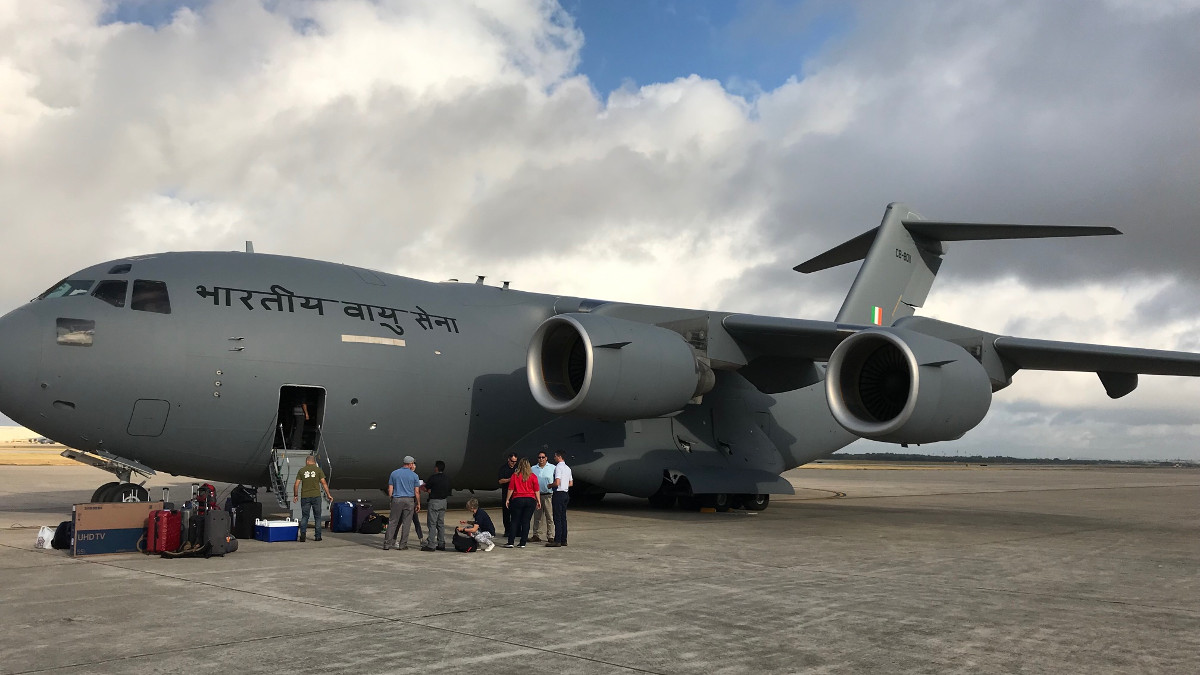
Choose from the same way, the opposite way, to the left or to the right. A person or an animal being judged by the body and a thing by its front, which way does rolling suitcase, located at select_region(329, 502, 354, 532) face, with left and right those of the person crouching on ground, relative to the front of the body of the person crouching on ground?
to the left

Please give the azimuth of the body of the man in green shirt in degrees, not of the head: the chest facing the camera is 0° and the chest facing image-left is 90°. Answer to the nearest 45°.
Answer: approximately 180°

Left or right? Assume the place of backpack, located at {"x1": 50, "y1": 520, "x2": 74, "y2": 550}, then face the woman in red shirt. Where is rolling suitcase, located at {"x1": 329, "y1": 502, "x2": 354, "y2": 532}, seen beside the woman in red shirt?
left

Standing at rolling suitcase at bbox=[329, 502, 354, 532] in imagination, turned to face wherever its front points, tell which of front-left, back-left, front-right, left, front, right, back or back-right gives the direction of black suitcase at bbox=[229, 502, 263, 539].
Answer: front-right

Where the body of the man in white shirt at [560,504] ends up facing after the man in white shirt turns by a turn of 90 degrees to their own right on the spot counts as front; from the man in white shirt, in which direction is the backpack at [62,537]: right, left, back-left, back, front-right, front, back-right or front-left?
left

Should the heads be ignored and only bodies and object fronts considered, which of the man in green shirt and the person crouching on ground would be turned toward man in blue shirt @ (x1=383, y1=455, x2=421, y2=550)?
the person crouching on ground

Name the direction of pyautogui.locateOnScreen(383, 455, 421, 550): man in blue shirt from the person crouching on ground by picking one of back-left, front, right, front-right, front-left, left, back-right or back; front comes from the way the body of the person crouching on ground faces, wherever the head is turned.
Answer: front
